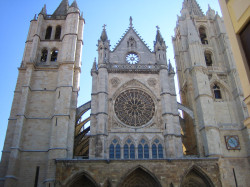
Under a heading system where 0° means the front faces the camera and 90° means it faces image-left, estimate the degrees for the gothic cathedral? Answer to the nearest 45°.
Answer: approximately 0°
